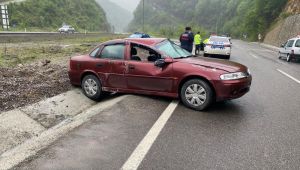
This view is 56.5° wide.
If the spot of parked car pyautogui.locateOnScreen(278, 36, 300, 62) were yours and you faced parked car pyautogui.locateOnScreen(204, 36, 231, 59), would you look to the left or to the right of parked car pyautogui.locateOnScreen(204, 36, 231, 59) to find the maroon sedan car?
left

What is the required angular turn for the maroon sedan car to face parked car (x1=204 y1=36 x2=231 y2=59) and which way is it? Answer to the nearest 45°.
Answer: approximately 135° to its left

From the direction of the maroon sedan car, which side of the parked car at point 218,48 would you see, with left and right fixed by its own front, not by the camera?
back

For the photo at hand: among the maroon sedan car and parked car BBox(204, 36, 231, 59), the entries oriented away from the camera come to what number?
1

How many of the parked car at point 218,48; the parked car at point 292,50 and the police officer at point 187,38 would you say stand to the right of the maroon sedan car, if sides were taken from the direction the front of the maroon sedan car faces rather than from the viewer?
0

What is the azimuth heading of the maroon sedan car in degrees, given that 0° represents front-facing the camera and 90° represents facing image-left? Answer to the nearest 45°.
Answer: approximately 315°

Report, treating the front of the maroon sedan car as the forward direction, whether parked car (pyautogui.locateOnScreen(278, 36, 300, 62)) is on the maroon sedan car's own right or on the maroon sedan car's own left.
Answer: on the maroon sedan car's own left

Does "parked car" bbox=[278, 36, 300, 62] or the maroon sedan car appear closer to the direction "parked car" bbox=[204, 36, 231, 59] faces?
the parked car

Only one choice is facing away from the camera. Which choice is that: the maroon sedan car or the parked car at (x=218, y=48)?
the parked car

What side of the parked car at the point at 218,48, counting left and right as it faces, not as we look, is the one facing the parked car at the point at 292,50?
right

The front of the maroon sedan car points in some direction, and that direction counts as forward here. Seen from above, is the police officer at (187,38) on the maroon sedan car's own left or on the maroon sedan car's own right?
on the maroon sedan car's own left

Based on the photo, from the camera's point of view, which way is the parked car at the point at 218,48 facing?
away from the camera

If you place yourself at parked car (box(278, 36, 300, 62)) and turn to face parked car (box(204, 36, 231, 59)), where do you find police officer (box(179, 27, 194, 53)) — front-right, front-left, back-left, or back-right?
front-left
